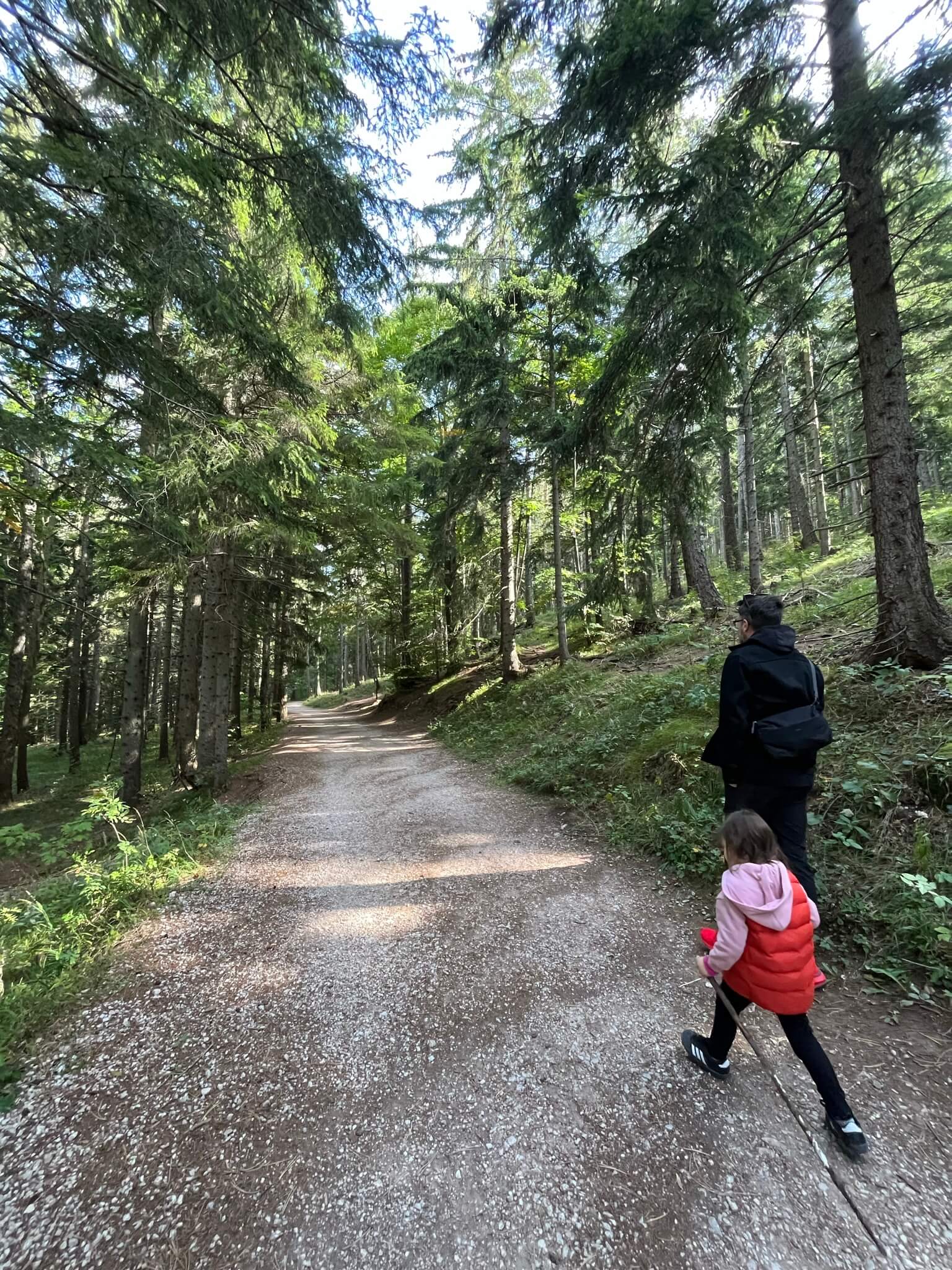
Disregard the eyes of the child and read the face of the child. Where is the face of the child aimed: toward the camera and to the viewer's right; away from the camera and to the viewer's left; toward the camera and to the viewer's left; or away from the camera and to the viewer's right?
away from the camera and to the viewer's left

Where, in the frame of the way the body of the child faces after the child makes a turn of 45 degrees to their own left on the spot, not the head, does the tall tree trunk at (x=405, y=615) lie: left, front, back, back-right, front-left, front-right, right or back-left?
front-right

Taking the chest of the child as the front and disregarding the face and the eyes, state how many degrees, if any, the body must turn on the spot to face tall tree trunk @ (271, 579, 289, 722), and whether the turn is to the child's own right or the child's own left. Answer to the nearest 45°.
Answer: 0° — they already face it

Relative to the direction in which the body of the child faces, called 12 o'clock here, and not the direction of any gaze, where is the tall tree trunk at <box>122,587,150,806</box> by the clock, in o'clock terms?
The tall tree trunk is roughly at 11 o'clock from the child.

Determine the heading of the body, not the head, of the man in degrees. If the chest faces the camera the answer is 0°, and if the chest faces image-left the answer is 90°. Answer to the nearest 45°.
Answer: approximately 135°

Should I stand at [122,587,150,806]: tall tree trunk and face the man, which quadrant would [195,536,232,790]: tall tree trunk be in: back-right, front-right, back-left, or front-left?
front-left

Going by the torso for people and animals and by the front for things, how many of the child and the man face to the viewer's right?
0

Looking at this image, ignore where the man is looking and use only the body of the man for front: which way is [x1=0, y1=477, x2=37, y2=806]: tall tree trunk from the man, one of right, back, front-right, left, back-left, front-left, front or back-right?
front-left

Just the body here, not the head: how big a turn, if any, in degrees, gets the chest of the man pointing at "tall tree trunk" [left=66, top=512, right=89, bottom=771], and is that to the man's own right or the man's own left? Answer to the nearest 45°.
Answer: approximately 45° to the man's own left

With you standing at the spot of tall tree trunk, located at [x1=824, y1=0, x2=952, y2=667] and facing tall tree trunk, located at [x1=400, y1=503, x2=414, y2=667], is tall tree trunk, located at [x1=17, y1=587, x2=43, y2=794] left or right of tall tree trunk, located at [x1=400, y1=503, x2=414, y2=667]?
left

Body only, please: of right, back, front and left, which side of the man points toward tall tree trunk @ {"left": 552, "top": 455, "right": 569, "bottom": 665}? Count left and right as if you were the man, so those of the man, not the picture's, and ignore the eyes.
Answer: front

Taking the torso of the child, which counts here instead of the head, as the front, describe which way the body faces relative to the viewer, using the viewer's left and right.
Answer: facing away from the viewer and to the left of the viewer

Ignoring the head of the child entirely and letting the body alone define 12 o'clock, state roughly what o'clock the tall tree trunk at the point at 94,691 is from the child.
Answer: The tall tree trunk is roughly at 11 o'clock from the child.

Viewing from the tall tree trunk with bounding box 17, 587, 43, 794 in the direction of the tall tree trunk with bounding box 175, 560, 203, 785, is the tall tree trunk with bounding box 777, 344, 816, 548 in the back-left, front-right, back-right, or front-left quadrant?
front-left

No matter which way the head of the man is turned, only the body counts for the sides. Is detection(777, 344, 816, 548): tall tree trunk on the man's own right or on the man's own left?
on the man's own right

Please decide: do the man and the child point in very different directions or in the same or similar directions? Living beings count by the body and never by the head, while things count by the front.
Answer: same or similar directions
